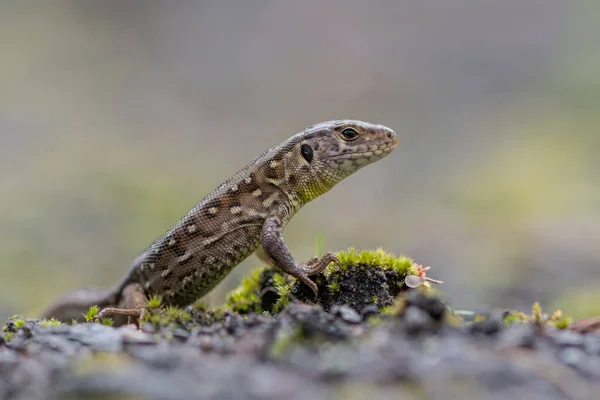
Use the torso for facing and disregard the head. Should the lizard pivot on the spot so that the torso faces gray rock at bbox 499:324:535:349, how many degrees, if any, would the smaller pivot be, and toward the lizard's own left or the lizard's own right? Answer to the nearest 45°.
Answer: approximately 45° to the lizard's own right

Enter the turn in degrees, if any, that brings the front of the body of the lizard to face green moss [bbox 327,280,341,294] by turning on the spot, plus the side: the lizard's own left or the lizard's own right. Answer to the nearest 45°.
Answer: approximately 45° to the lizard's own right

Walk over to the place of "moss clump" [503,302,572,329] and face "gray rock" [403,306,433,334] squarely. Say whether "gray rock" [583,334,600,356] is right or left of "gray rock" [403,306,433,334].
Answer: left

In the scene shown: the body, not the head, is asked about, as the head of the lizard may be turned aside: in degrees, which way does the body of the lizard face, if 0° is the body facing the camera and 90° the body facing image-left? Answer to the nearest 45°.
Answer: approximately 270°
